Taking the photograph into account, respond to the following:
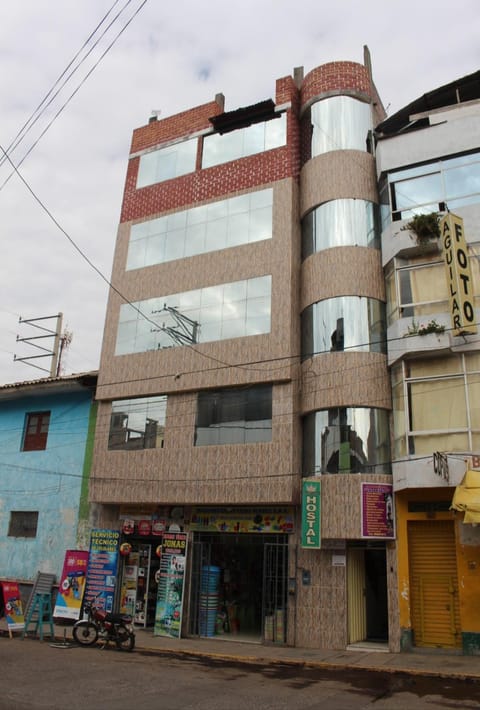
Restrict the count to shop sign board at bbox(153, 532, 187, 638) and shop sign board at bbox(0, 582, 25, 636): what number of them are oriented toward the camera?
2

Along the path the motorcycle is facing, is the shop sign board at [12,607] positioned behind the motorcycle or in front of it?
in front

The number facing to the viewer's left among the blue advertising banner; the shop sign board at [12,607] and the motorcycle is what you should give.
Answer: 1

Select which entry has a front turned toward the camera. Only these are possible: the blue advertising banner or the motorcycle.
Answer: the blue advertising banner

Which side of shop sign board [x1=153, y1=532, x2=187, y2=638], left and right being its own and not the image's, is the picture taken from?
front

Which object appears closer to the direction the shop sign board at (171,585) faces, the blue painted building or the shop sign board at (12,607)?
the shop sign board

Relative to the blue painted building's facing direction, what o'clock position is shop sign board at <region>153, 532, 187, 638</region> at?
The shop sign board is roughly at 9 o'clock from the blue painted building.

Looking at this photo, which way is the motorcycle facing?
to the viewer's left

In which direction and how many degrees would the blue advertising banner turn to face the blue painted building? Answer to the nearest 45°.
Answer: approximately 135° to its right

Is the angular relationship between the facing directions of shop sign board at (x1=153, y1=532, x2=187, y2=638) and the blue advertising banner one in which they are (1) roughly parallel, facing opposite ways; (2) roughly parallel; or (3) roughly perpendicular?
roughly parallel

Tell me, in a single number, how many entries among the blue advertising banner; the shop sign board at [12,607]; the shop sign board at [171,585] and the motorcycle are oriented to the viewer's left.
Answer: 1

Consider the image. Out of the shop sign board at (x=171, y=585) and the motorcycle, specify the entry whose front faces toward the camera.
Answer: the shop sign board

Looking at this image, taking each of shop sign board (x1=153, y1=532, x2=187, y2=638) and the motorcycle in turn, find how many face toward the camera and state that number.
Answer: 1

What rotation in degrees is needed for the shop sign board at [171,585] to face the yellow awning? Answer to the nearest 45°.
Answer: approximately 45° to its left

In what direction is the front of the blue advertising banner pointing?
toward the camera

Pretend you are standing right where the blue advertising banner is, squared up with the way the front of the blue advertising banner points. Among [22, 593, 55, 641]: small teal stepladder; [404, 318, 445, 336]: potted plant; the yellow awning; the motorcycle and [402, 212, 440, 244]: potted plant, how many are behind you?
0

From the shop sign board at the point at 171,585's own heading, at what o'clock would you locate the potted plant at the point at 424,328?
The potted plant is roughly at 10 o'clock from the shop sign board.

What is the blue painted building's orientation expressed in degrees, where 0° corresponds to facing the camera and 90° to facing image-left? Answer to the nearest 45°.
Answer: approximately 45°

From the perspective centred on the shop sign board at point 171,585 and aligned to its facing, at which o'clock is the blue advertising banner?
The blue advertising banner is roughly at 4 o'clock from the shop sign board.
